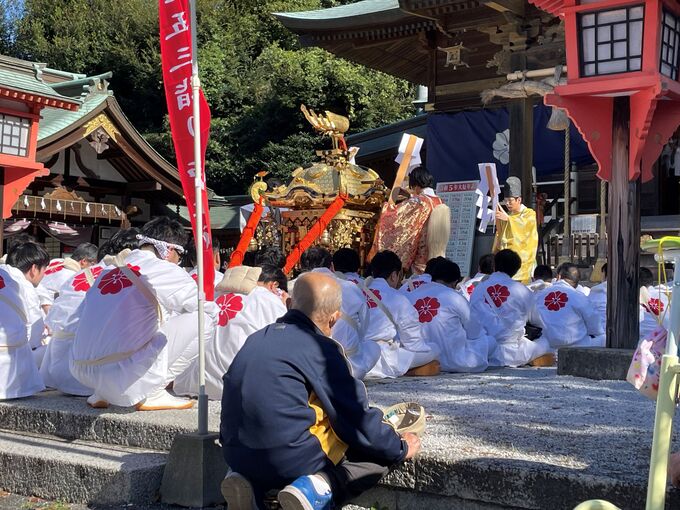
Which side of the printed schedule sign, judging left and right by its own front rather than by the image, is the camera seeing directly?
front

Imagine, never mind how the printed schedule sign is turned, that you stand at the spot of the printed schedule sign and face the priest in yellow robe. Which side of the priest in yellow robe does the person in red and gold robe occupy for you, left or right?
right

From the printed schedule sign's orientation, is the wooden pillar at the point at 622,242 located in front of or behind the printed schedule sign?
in front

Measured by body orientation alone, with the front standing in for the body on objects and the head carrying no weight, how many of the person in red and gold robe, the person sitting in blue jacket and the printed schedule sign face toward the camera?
1

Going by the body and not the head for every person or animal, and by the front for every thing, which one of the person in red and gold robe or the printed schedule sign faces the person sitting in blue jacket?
the printed schedule sign

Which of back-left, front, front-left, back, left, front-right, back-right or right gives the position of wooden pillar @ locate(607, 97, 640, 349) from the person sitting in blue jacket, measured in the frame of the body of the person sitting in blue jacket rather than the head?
front

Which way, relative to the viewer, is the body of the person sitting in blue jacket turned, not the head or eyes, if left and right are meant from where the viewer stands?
facing away from the viewer and to the right of the viewer

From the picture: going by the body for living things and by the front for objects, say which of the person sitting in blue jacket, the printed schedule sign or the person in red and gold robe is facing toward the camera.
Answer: the printed schedule sign

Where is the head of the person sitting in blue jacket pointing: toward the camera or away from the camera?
away from the camera
